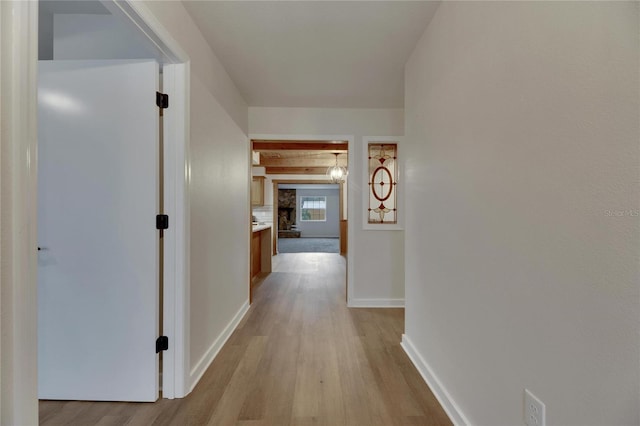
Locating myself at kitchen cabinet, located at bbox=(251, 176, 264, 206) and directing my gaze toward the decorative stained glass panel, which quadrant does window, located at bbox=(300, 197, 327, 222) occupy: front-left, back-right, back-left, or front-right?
back-left

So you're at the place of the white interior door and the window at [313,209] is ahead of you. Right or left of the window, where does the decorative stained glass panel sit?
right

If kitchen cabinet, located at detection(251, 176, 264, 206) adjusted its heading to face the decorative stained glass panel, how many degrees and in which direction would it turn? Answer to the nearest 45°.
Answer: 0° — it already faces it
